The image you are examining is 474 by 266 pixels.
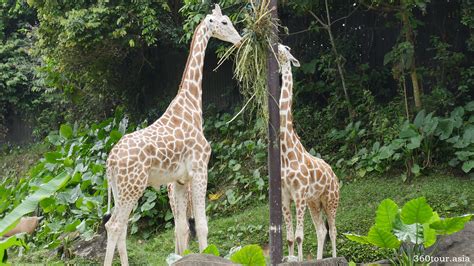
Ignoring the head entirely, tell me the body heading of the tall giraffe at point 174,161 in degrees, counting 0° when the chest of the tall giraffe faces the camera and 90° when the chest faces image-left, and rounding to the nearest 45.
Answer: approximately 270°

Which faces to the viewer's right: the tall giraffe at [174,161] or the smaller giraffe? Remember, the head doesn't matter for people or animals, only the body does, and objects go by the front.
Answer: the tall giraffe

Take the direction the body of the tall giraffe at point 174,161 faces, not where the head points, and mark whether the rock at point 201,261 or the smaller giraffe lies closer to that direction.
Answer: the smaller giraffe

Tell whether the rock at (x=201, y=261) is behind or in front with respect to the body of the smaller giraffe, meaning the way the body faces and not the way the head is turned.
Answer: in front

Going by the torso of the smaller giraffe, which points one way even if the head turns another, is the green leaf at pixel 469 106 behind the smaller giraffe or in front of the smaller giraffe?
behind

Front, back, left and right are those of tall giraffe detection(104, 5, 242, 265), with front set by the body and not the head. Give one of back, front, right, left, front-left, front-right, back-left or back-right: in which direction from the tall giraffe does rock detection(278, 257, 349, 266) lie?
front-right

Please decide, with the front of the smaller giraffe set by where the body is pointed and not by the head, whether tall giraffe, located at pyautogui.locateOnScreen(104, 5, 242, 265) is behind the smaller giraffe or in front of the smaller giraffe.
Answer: in front

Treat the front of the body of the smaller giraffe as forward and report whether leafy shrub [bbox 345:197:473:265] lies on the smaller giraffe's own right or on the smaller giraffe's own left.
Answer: on the smaller giraffe's own left

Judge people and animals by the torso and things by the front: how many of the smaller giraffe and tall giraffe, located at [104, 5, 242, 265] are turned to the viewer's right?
1

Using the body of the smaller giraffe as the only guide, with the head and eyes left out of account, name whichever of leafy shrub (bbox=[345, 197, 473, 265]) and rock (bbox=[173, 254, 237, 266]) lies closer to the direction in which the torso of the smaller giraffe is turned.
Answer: the rock

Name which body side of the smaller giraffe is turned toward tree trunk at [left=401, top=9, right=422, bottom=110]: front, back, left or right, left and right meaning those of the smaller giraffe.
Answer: back
